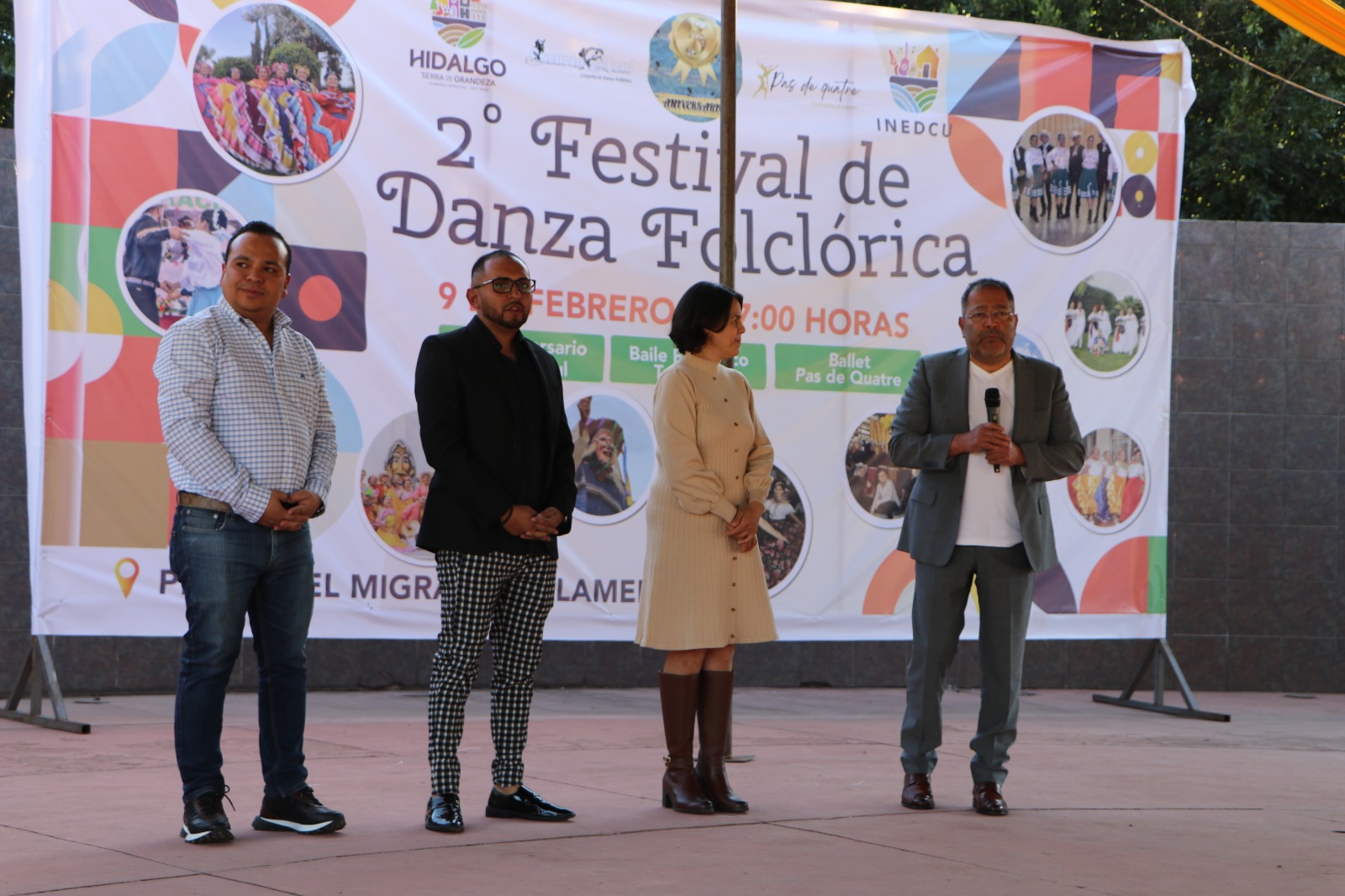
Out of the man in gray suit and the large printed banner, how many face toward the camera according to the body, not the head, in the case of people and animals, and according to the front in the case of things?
2

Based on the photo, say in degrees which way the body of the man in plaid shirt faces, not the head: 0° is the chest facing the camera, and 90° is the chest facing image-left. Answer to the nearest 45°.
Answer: approximately 315°

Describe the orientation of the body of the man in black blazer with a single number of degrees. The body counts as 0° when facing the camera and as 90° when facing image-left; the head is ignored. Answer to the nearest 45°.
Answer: approximately 315°

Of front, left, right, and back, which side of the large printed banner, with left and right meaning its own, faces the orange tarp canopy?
left

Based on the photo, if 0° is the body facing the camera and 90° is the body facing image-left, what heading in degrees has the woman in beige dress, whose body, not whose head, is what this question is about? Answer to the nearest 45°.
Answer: approximately 315°

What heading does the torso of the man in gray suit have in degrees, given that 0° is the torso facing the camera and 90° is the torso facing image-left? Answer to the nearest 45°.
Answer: approximately 0°

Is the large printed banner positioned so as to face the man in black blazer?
yes

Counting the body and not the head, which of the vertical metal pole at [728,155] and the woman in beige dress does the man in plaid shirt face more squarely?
the woman in beige dress

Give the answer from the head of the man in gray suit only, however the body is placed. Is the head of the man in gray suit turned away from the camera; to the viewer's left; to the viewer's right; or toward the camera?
toward the camera

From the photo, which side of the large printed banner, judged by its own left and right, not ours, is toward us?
front
